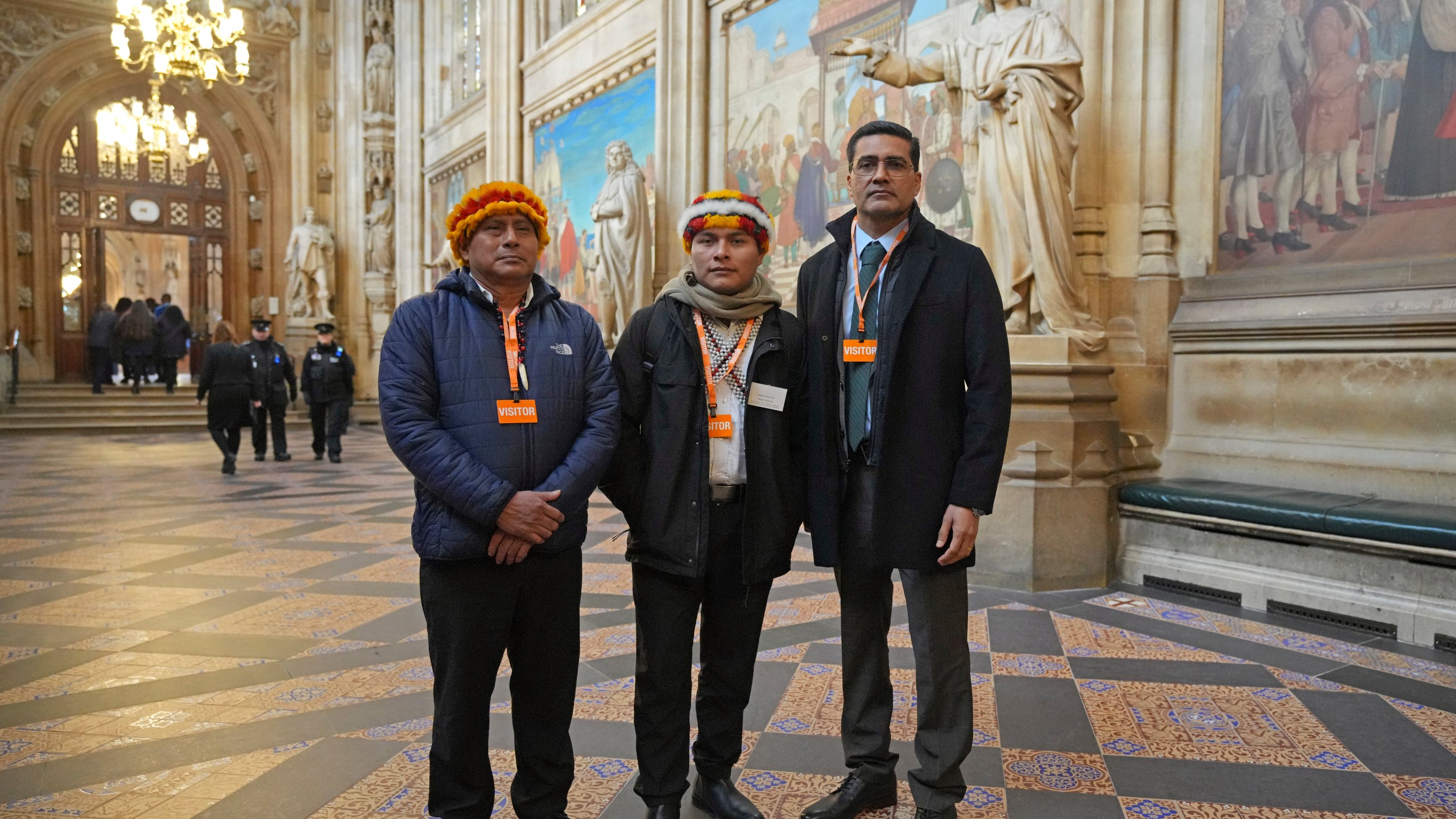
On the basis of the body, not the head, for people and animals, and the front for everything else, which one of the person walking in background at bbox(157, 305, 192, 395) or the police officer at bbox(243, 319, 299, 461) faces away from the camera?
the person walking in background

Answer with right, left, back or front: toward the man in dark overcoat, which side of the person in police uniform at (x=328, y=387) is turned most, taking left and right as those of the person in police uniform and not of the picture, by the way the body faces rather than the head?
front

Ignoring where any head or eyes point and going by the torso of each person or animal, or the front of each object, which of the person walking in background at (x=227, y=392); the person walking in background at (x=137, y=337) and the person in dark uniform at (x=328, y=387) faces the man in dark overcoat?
the person in dark uniform at (x=328, y=387)

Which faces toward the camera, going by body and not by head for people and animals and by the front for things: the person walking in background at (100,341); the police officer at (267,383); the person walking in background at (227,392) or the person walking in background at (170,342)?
the police officer

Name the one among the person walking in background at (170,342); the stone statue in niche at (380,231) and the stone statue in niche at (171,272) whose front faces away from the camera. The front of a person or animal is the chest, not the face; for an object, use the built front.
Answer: the person walking in background

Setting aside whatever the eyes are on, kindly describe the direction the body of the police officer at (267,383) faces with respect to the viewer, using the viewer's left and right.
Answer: facing the viewer

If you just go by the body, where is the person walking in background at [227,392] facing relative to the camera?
away from the camera

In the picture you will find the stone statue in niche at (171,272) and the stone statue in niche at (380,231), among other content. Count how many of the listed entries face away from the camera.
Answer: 0

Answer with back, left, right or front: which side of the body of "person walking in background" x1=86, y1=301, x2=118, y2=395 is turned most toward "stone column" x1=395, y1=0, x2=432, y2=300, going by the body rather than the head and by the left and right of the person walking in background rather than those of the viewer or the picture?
right

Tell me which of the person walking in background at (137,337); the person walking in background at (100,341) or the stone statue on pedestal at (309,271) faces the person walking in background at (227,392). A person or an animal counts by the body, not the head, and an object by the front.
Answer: the stone statue on pedestal

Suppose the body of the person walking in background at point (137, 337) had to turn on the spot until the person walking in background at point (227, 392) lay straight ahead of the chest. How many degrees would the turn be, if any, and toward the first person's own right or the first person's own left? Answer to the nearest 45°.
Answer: approximately 180°

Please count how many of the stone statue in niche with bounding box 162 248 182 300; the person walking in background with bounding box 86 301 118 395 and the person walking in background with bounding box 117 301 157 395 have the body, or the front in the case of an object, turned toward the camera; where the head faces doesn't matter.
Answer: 1

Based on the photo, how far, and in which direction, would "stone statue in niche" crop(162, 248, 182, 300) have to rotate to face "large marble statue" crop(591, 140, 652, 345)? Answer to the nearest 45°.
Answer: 0° — it already faces it

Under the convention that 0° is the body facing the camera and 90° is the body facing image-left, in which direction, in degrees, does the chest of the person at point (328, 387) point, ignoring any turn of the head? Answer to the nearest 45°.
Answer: approximately 0°

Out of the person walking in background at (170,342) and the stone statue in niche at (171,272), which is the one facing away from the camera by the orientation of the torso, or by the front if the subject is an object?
the person walking in background

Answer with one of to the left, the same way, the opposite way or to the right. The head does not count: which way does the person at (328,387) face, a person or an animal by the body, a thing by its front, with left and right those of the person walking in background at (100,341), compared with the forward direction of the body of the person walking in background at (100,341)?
the opposite way
